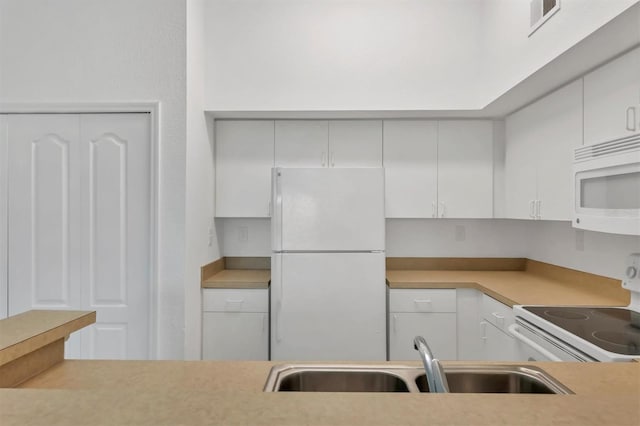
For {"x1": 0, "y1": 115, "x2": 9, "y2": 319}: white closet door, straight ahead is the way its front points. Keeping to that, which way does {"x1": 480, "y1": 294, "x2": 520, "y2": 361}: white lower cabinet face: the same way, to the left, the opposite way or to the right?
to the right

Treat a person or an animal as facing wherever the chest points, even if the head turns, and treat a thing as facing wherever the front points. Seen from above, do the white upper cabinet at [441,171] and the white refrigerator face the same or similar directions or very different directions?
same or similar directions

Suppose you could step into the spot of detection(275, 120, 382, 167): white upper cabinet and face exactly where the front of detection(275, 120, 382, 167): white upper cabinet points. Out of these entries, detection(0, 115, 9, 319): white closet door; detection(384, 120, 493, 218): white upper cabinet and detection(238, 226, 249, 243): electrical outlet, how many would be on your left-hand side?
1

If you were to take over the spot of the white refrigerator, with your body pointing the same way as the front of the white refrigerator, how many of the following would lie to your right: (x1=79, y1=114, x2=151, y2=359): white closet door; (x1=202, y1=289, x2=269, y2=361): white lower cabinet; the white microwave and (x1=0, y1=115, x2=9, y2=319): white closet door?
3

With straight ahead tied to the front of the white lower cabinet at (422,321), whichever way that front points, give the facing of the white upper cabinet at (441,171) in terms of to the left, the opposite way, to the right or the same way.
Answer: the same way

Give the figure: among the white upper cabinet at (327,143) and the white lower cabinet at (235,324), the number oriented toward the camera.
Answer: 2

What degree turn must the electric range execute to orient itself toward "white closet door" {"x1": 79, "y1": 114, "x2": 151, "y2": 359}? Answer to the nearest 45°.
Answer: approximately 45° to its right

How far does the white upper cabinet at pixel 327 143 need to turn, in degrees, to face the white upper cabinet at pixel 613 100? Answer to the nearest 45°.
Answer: approximately 45° to its left

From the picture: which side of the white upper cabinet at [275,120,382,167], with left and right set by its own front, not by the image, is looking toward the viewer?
front

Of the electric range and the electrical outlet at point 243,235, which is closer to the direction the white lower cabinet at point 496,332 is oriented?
the electrical outlet

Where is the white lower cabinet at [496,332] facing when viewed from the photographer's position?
facing the viewer and to the left of the viewer

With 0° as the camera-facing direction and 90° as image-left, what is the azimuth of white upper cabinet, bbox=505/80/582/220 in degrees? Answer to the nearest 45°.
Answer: approximately 45°

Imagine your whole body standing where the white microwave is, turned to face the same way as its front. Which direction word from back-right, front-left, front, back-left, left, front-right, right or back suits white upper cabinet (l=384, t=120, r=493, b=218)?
right

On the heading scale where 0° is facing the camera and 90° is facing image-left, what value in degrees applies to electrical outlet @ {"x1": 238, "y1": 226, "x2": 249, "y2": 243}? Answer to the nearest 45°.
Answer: approximately 0°

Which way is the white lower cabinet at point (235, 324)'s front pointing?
toward the camera

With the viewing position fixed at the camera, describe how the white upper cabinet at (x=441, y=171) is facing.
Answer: facing the viewer

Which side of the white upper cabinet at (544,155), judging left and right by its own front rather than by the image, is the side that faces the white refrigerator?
front
